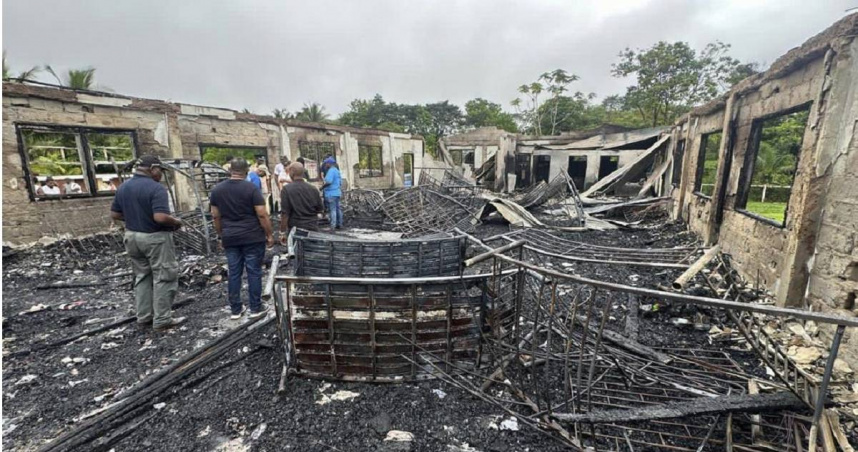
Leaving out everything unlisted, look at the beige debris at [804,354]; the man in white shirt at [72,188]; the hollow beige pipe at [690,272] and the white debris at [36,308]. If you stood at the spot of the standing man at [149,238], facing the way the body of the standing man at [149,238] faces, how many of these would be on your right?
2

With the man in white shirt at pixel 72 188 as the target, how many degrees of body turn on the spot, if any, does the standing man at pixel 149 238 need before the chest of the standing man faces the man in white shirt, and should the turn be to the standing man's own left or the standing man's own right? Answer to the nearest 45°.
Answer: approximately 45° to the standing man's own left

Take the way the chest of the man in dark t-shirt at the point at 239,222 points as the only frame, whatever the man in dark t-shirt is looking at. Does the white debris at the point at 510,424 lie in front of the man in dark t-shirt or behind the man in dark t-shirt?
behind

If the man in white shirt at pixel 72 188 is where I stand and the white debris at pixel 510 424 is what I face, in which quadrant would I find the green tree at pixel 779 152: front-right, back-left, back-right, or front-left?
front-left

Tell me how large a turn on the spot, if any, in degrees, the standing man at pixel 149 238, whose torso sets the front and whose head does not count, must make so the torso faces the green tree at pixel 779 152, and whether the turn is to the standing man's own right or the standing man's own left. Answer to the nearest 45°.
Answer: approximately 45° to the standing man's own right

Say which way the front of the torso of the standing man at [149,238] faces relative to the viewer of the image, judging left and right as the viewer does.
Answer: facing away from the viewer and to the right of the viewer

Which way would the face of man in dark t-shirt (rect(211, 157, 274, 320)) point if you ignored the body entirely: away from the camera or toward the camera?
away from the camera

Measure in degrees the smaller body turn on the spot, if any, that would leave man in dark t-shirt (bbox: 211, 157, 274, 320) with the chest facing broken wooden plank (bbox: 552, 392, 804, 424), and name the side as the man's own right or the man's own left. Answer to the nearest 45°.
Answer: approximately 135° to the man's own right

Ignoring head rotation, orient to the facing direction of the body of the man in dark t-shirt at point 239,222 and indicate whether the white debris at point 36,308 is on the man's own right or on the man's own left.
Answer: on the man's own left

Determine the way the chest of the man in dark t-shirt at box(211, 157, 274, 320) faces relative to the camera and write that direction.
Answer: away from the camera

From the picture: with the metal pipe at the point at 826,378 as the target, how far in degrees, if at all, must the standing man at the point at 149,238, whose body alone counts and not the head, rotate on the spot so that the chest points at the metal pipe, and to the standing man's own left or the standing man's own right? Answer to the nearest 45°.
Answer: approximately 90° to the standing man's own right

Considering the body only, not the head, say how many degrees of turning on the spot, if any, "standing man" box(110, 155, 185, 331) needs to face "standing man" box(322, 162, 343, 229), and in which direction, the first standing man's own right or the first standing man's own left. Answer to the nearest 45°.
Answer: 0° — they already face them

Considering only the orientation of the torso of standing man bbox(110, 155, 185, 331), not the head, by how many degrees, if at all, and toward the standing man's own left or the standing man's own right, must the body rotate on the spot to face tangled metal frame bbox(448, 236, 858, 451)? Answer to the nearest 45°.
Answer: approximately 90° to the standing man's own right

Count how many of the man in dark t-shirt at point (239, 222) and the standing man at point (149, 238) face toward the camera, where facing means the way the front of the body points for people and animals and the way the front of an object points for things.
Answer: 0

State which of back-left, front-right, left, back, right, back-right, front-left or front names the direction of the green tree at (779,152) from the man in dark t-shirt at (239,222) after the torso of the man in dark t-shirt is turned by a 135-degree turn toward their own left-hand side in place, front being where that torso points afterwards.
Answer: back-left

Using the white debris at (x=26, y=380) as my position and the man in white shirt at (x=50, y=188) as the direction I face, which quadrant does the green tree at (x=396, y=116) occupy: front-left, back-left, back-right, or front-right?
front-right
